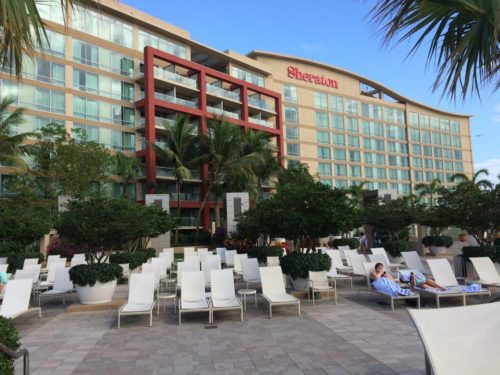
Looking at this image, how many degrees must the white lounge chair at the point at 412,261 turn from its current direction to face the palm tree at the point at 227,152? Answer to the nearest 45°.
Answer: approximately 180°

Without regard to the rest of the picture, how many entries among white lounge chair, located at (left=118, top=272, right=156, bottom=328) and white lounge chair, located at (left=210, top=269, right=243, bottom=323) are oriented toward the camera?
2

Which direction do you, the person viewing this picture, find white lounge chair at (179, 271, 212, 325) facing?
facing the viewer

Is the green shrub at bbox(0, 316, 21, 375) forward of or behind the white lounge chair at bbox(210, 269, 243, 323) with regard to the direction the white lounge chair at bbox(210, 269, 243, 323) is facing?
forward

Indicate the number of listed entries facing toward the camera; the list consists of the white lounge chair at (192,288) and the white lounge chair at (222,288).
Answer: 2

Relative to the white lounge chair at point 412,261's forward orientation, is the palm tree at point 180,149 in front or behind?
behind

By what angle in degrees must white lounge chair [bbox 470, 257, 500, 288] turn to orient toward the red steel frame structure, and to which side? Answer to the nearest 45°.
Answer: approximately 180°

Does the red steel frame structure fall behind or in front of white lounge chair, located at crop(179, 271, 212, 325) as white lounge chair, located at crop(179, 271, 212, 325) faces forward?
behind

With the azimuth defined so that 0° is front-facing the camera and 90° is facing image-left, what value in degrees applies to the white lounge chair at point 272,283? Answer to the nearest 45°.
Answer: approximately 315°

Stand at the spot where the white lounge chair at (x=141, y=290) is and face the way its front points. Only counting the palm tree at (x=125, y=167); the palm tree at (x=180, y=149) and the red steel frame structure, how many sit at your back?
3

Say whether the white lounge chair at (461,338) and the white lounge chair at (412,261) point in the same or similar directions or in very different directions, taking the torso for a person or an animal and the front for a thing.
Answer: same or similar directions

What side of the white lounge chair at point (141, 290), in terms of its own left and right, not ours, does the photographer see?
front

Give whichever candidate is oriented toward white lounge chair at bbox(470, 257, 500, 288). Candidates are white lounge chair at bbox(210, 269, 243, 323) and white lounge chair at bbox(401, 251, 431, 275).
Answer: white lounge chair at bbox(401, 251, 431, 275)

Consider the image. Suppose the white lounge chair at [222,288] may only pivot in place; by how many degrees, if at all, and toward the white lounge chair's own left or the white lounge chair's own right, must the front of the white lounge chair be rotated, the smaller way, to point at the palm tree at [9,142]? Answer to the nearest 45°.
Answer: approximately 135° to the white lounge chair's own right
